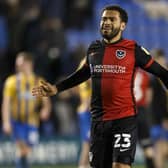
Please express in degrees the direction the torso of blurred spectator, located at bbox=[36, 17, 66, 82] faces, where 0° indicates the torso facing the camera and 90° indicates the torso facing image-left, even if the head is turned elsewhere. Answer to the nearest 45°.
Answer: approximately 0°
